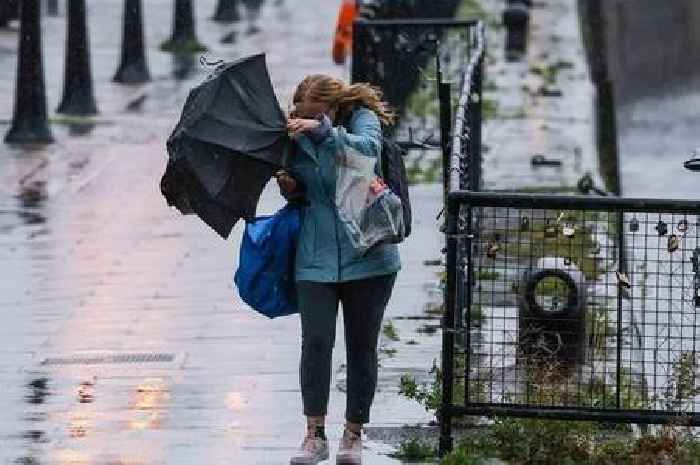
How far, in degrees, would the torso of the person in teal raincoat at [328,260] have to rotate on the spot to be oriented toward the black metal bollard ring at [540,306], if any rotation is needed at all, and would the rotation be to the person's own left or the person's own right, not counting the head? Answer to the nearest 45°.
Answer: approximately 135° to the person's own left

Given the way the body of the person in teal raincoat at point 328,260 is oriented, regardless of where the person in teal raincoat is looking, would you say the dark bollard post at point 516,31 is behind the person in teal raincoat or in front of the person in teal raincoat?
behind

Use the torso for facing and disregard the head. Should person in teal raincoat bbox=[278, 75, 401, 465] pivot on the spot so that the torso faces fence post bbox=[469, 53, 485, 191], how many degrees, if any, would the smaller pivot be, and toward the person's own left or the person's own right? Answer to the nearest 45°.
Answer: approximately 180°

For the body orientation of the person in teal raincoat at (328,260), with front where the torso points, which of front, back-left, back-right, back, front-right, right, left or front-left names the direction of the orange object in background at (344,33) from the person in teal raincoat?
back

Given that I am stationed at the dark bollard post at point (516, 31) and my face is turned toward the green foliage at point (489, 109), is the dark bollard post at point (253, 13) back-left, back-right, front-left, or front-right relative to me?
back-right

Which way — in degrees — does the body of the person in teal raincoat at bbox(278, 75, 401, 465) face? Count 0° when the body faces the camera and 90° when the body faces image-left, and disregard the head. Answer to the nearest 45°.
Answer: approximately 0°

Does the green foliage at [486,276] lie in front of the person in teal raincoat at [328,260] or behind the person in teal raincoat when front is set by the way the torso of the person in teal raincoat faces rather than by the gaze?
behind

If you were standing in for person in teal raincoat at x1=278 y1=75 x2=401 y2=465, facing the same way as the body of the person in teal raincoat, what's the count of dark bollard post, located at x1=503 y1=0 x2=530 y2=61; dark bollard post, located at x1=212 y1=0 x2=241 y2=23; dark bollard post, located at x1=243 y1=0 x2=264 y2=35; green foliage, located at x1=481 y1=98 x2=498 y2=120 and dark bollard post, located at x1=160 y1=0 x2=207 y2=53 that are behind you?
5

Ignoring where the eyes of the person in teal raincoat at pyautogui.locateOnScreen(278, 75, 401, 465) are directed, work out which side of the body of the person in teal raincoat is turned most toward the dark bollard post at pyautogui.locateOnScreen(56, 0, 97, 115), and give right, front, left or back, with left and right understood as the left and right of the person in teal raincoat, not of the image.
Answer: back

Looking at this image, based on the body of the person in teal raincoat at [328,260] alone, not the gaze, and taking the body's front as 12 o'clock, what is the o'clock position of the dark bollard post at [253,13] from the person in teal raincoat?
The dark bollard post is roughly at 6 o'clock from the person in teal raincoat.

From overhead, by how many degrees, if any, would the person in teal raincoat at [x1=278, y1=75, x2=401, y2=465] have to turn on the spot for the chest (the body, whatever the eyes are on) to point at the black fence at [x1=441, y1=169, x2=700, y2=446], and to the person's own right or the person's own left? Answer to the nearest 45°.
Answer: approximately 90° to the person's own left
